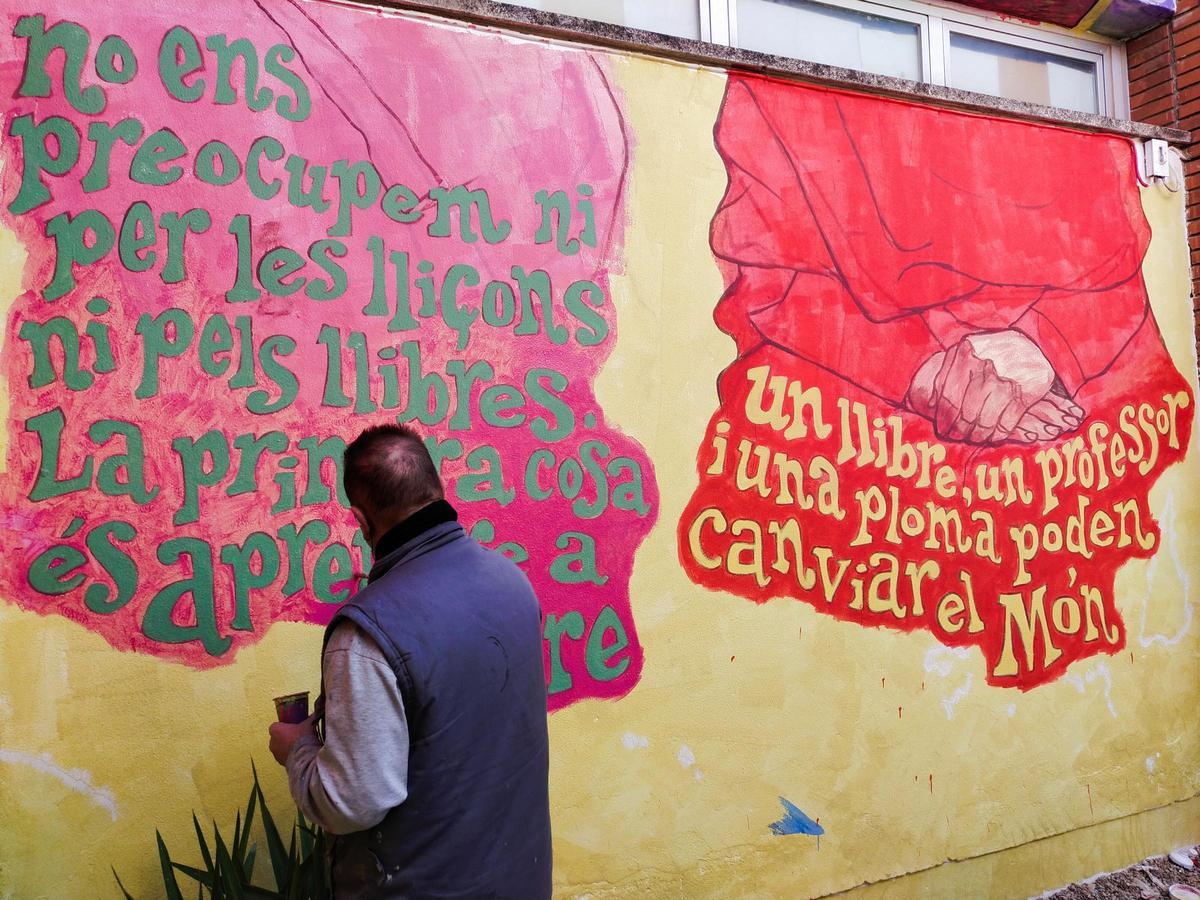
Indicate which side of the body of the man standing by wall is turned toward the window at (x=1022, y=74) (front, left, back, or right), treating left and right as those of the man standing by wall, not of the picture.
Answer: right

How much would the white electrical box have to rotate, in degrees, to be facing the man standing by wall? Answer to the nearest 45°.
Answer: approximately 45° to its right

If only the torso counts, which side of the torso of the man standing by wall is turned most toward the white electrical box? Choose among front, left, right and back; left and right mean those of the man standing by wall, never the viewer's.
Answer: right

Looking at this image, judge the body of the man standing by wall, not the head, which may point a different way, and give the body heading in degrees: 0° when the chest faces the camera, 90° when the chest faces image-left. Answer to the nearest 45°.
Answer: approximately 135°

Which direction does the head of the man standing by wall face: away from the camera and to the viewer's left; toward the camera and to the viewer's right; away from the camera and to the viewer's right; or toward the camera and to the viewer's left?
away from the camera and to the viewer's left
